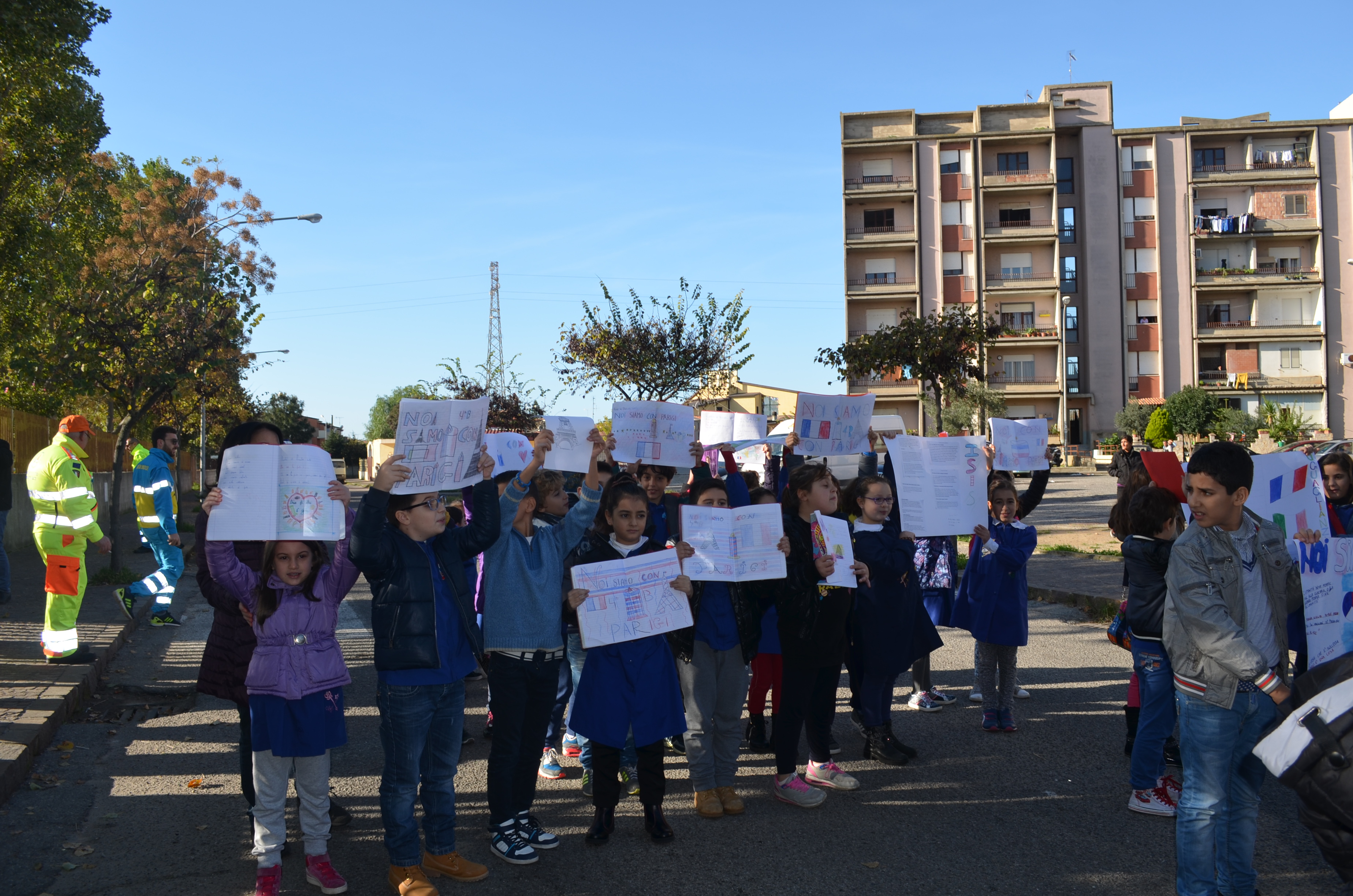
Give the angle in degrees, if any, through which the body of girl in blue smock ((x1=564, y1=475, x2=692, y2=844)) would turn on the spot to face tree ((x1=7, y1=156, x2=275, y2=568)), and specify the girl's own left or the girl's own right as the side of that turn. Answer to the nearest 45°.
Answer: approximately 135° to the girl's own right

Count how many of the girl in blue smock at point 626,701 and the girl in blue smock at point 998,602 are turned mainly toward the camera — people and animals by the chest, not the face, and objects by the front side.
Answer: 2

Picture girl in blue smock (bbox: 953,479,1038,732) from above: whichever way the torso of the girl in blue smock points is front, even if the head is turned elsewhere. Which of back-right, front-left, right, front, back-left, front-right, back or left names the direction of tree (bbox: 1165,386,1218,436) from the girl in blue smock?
back

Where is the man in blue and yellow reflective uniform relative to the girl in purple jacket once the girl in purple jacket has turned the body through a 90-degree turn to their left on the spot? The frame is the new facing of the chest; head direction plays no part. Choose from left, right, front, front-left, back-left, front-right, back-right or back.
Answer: left

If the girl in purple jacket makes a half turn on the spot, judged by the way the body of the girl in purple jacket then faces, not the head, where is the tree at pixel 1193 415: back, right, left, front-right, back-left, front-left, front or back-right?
front-right

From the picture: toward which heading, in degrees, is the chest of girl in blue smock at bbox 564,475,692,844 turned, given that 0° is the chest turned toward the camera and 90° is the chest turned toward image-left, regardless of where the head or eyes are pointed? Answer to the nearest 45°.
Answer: approximately 0°

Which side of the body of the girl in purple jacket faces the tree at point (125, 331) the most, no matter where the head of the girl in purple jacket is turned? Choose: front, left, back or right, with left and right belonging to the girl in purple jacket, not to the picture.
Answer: back
